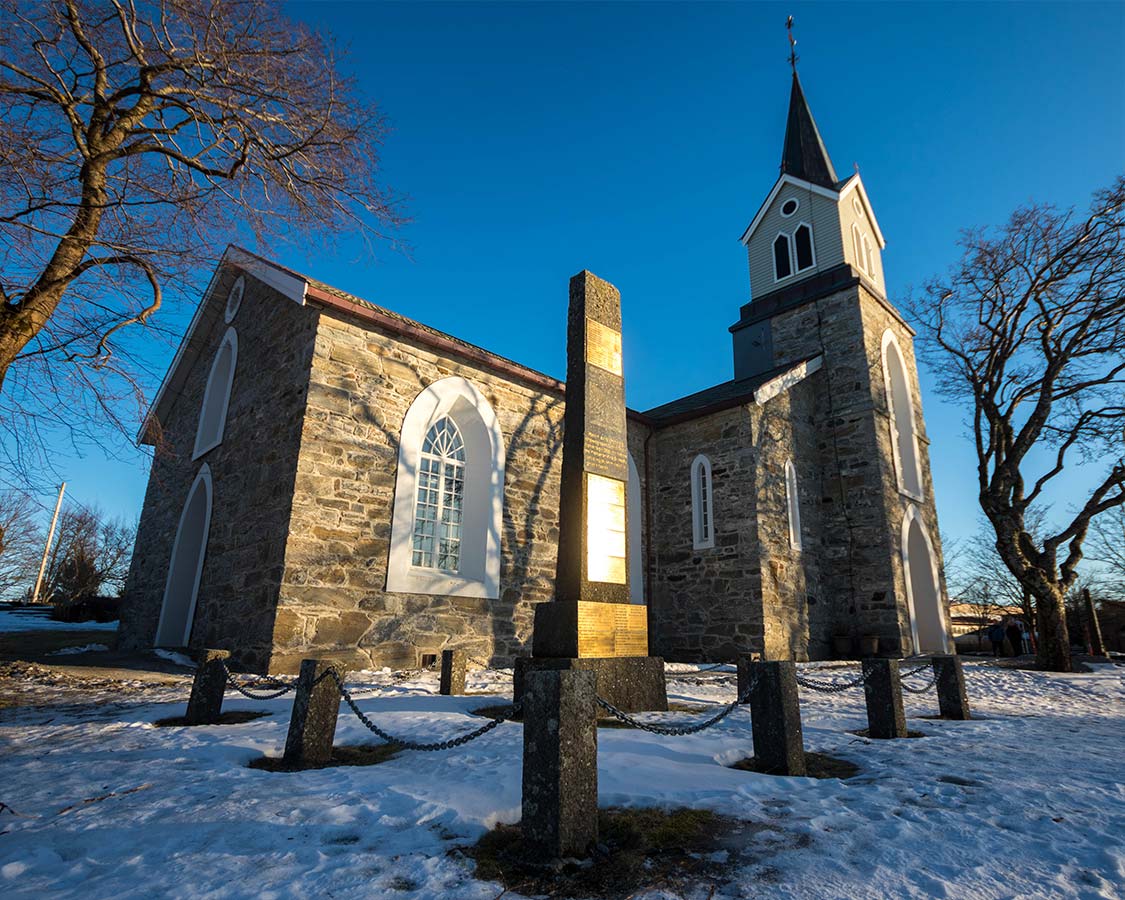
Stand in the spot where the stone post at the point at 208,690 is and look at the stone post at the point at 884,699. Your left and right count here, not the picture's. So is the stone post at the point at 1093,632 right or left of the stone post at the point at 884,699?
left

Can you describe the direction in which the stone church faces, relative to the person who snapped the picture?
facing the viewer and to the right of the viewer

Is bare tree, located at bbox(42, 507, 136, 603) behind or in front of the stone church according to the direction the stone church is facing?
behind

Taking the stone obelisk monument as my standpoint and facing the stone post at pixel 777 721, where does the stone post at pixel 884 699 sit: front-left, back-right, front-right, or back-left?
front-left

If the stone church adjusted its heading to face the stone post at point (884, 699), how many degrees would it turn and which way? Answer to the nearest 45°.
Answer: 0° — it already faces it

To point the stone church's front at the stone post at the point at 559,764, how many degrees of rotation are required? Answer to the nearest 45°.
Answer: approximately 45° to its right
